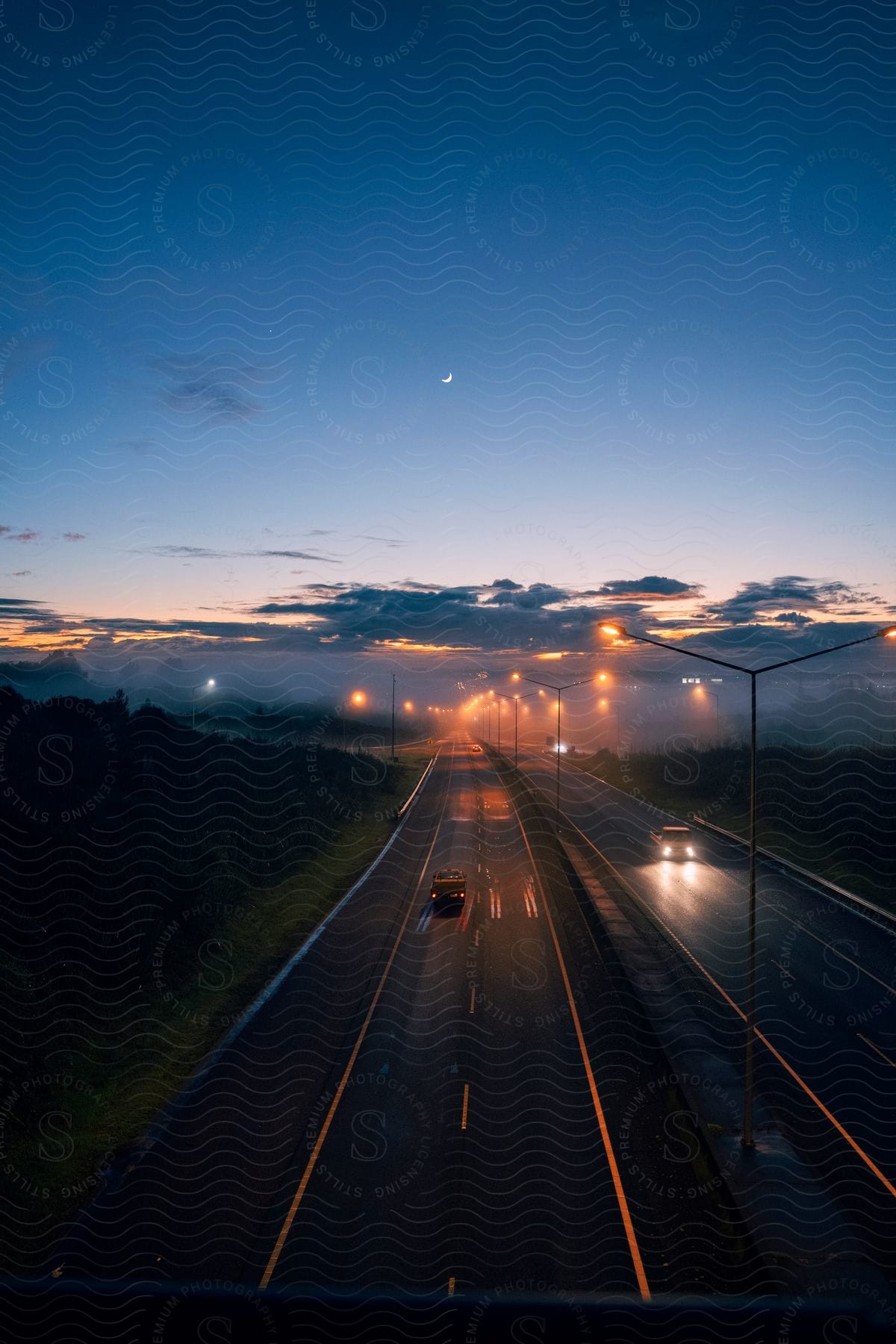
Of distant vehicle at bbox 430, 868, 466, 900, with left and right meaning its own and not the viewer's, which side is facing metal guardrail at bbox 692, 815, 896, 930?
right

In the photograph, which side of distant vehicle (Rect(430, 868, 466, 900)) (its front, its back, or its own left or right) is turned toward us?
back
